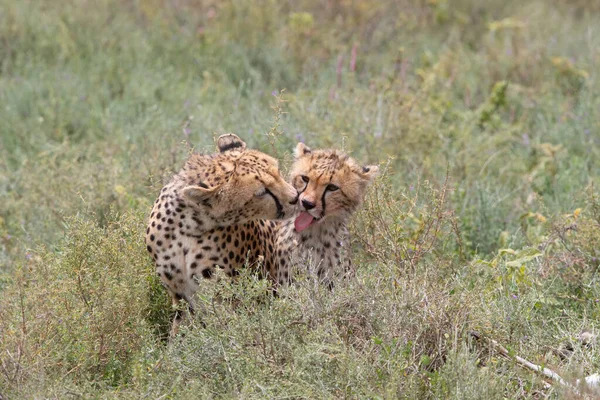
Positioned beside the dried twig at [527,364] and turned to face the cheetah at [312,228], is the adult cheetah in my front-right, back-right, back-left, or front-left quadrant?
front-left

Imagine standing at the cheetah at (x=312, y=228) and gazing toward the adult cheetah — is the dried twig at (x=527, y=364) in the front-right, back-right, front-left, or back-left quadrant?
back-left
